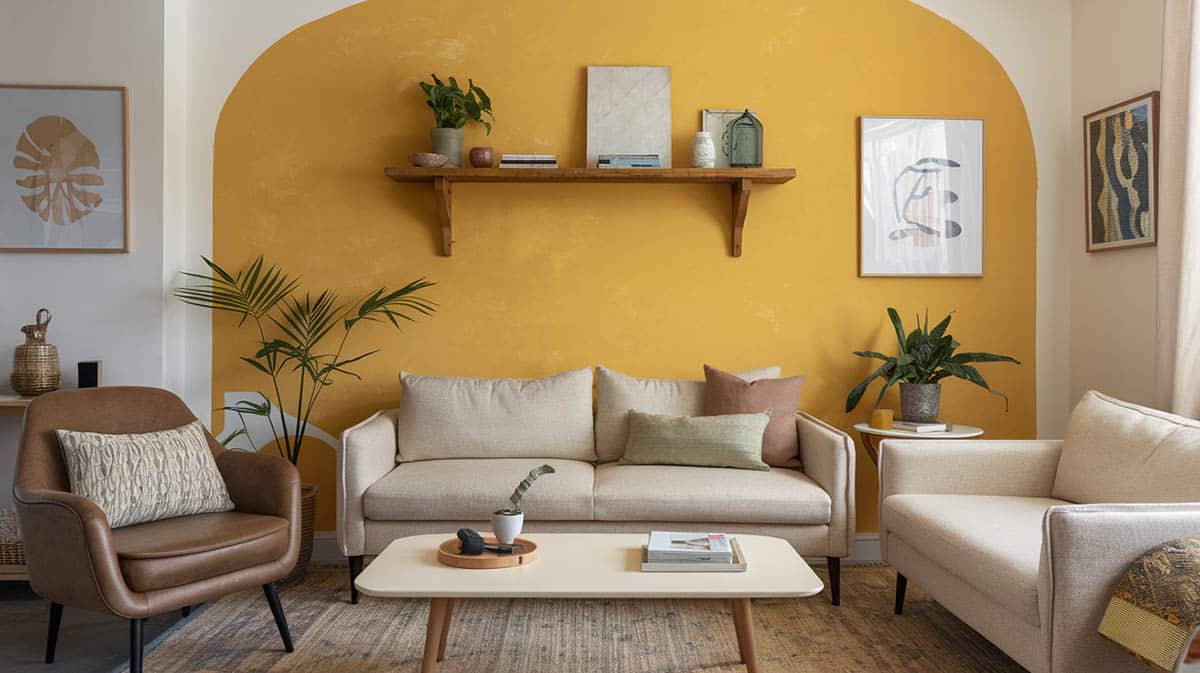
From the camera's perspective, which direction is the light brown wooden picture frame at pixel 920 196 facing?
toward the camera

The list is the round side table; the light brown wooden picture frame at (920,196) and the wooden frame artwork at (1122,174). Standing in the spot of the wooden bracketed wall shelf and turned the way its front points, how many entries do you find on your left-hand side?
3

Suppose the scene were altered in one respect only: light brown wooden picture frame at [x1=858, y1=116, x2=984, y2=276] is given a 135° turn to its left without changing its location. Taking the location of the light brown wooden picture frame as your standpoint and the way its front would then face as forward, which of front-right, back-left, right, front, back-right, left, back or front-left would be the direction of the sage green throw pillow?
back

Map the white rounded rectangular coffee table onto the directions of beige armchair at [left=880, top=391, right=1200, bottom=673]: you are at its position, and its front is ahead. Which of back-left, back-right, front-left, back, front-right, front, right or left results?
front

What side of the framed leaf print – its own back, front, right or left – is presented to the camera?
front

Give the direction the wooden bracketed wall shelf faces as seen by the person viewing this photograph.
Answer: facing the viewer

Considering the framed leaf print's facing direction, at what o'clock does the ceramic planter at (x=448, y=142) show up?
The ceramic planter is roughly at 10 o'clock from the framed leaf print.

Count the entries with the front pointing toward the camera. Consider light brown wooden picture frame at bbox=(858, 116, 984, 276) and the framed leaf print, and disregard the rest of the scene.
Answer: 2

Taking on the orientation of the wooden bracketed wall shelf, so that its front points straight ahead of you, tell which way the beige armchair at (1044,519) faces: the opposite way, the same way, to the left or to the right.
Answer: to the right

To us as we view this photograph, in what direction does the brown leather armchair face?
facing the viewer and to the right of the viewer

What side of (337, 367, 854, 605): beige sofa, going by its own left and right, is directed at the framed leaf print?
right

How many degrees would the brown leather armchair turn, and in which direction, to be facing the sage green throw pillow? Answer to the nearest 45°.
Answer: approximately 45° to its left

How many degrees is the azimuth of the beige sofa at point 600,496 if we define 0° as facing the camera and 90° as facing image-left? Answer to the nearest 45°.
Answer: approximately 0°

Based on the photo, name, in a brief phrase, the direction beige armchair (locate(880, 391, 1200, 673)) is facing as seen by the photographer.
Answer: facing the viewer and to the left of the viewer

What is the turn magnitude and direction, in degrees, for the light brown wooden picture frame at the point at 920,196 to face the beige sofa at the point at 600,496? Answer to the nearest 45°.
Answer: approximately 45° to its right

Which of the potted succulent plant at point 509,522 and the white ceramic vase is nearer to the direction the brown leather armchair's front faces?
the potted succulent plant
